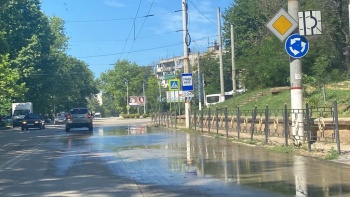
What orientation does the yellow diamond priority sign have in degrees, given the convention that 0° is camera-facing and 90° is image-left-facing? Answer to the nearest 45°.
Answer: approximately 0°

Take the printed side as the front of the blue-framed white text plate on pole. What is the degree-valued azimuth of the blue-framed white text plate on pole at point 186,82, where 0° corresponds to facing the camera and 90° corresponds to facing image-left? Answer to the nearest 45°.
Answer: approximately 0°
